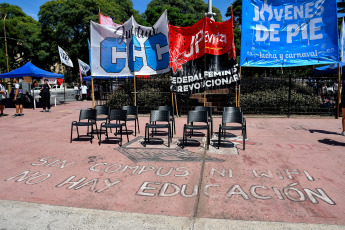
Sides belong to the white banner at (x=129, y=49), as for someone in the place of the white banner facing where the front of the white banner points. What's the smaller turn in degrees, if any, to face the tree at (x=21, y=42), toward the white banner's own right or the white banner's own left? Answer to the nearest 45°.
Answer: approximately 135° to the white banner's own right

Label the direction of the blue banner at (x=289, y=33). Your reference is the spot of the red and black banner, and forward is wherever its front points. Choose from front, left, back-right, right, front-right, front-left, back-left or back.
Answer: left

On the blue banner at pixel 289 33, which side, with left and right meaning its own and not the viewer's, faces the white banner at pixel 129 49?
right

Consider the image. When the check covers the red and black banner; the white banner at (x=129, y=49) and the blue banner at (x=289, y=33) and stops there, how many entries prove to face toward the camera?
3

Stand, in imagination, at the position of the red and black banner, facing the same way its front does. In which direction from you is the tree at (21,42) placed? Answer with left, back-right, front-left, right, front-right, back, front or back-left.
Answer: back-right

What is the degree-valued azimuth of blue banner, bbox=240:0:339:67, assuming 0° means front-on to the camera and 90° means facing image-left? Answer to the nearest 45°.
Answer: approximately 0°

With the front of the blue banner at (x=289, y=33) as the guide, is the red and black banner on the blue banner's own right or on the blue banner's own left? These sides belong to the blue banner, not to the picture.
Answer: on the blue banner's own right

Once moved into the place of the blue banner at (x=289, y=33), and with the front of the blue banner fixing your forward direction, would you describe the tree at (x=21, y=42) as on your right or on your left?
on your right

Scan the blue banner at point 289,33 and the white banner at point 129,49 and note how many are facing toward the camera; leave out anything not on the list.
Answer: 2

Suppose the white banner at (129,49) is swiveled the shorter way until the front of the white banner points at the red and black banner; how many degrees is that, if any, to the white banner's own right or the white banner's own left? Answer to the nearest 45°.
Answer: approximately 90° to the white banner's own left

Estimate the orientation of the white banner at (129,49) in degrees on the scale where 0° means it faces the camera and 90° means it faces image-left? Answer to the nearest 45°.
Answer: approximately 0°
